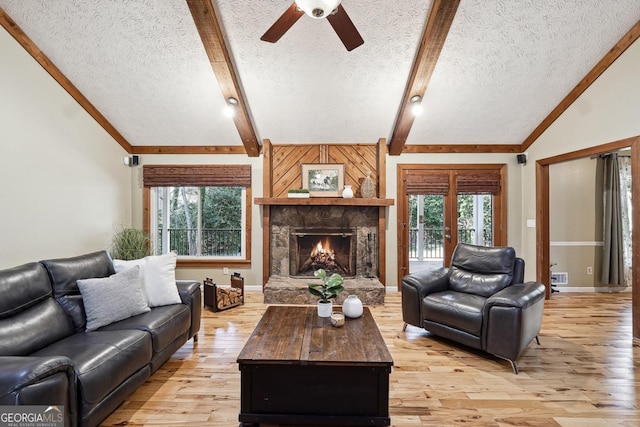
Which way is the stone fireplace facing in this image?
toward the camera

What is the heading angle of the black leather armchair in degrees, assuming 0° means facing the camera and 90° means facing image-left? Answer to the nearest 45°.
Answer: approximately 45°

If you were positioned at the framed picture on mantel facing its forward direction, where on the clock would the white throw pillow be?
The white throw pillow is roughly at 1 o'clock from the framed picture on mantel.

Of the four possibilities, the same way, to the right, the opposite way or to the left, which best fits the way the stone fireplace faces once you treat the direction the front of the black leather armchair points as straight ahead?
to the left

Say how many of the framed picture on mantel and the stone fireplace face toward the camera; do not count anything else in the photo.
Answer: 2

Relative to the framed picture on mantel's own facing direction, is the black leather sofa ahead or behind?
ahead

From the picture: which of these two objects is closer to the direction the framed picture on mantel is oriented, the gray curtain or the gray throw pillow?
the gray throw pillow

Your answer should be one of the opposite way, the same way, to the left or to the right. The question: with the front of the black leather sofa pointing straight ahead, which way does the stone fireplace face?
to the right

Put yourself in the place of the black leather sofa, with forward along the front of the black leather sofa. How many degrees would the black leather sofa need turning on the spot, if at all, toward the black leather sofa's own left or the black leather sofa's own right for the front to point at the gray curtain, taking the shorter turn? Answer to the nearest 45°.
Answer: approximately 45° to the black leather sofa's own left

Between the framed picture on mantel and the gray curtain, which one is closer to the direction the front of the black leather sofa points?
the gray curtain

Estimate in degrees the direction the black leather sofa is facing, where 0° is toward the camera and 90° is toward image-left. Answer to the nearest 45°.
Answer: approximately 315°

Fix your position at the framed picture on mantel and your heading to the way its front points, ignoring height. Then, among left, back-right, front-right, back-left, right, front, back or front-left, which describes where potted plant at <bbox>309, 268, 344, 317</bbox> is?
front

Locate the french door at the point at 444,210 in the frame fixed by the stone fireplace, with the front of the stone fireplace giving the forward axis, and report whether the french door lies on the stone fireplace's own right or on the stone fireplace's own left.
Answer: on the stone fireplace's own left
